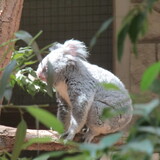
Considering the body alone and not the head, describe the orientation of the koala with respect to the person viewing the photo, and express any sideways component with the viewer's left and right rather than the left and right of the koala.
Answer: facing to the left of the viewer

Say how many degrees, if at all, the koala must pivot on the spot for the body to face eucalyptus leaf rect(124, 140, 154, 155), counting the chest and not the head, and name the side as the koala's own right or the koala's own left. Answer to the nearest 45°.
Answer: approximately 90° to the koala's own left

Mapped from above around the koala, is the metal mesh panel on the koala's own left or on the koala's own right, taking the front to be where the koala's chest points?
on the koala's own right

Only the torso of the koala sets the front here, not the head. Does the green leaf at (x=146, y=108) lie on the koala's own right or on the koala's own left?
on the koala's own left
